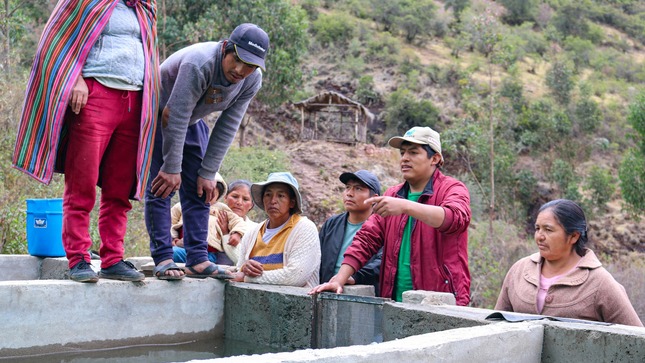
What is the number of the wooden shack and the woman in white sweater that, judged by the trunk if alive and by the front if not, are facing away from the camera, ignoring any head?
0

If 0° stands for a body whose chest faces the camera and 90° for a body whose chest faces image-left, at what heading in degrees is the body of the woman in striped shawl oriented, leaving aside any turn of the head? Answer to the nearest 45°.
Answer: approximately 315°

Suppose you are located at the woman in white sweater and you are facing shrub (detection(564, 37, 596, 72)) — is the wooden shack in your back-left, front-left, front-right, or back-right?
front-left

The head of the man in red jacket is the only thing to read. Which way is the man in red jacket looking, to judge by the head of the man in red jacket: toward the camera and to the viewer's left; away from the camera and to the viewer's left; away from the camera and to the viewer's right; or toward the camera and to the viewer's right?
toward the camera and to the viewer's left

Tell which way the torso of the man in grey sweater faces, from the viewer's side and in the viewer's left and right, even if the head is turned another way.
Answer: facing the viewer and to the right of the viewer

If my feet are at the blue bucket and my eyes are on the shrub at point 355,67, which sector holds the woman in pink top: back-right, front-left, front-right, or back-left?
back-right

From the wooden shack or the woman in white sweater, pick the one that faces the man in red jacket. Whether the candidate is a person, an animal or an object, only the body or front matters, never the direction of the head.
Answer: the wooden shack

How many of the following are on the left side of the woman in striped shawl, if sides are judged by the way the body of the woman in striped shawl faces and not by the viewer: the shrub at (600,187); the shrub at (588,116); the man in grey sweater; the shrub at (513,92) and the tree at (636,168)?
5

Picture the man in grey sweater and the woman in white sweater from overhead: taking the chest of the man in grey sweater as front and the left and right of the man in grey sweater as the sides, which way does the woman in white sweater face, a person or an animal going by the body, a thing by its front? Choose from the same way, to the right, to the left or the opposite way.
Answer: to the right

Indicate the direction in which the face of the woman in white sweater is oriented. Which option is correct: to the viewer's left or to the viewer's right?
to the viewer's left

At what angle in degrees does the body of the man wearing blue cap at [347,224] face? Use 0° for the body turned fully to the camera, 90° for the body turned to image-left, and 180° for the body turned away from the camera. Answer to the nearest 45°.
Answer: approximately 45°

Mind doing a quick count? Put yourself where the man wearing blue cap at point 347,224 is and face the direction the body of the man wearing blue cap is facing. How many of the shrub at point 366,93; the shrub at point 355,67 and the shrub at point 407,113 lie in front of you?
0

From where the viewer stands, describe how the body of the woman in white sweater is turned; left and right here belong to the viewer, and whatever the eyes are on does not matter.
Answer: facing the viewer and to the left of the viewer

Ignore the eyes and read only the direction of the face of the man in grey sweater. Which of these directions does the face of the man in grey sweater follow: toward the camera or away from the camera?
toward the camera

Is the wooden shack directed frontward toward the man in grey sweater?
yes

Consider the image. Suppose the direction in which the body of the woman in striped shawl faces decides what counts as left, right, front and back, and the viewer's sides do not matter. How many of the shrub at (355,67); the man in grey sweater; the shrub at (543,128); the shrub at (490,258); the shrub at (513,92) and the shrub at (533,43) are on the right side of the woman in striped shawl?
0

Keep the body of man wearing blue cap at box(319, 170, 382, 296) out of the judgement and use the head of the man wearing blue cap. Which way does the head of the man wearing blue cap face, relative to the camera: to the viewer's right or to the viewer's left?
to the viewer's left
